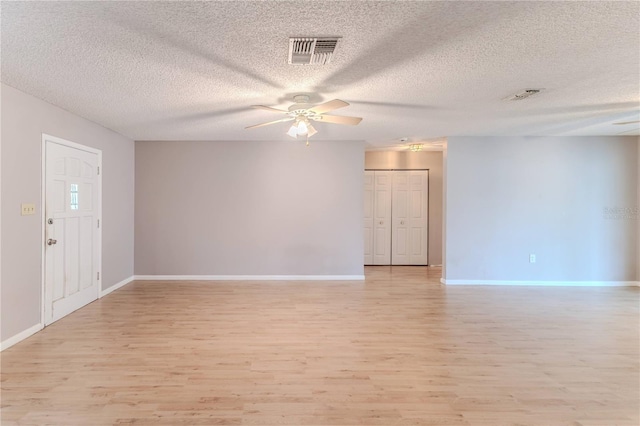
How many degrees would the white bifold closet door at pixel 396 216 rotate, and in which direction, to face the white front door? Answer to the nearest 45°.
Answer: approximately 45° to its right

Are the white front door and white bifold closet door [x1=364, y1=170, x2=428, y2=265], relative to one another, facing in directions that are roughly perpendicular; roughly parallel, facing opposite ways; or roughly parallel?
roughly perpendicular

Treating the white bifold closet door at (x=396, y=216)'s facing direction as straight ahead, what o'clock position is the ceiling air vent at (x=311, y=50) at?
The ceiling air vent is roughly at 12 o'clock from the white bifold closet door.

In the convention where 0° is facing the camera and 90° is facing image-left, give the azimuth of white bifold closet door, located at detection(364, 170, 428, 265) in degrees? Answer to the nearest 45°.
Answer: approximately 0°

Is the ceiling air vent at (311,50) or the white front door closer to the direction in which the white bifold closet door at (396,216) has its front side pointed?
the ceiling air vent
